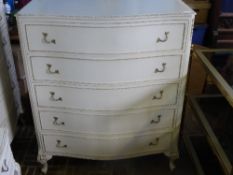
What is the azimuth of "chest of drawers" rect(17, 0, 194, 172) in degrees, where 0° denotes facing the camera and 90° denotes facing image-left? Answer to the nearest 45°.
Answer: approximately 0°

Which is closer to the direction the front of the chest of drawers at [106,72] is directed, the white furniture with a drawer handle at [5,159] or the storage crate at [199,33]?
the white furniture with a drawer handle

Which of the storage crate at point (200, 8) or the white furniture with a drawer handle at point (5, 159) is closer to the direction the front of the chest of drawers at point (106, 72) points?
the white furniture with a drawer handle

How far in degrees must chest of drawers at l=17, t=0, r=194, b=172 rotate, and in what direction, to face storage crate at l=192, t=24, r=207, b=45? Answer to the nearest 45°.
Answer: approximately 135° to its left

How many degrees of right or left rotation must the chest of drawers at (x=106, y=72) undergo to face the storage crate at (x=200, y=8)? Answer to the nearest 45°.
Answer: approximately 135° to its left
